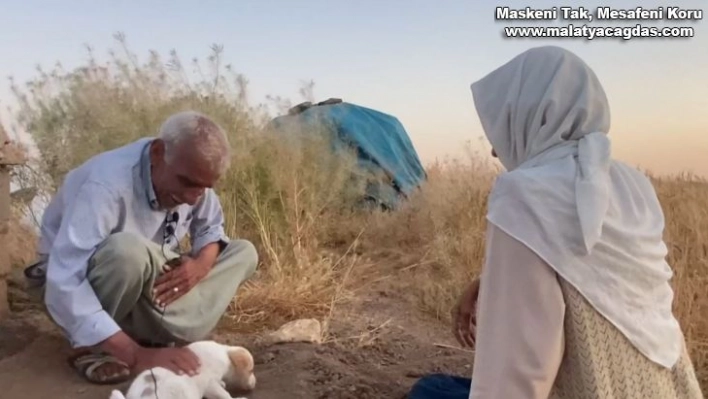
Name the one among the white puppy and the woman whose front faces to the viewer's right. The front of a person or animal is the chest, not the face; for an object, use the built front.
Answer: the white puppy

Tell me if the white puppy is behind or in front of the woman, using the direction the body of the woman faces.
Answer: in front

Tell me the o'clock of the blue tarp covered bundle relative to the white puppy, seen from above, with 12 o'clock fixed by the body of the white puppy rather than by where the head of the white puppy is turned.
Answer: The blue tarp covered bundle is roughly at 10 o'clock from the white puppy.

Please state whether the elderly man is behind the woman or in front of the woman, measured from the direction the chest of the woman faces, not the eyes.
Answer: in front

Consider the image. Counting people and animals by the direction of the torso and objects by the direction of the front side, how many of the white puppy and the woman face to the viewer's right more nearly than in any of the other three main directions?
1

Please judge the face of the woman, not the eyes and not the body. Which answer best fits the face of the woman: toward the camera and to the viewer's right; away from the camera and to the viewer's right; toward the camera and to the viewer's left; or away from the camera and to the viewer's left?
away from the camera and to the viewer's left

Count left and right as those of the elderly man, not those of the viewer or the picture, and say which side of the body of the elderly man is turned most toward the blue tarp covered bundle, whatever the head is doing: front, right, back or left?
left

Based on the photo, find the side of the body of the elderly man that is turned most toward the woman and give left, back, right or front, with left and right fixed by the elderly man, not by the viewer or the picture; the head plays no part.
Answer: front

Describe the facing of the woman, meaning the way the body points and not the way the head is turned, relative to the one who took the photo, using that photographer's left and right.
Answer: facing away from the viewer and to the left of the viewer

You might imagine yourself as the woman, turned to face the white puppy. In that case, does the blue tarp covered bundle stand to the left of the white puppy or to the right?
right

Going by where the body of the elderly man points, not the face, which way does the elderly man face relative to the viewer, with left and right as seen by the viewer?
facing the viewer and to the right of the viewer

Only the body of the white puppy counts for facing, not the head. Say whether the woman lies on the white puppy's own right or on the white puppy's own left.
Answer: on the white puppy's own right

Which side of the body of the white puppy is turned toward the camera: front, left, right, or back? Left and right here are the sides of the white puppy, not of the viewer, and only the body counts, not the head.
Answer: right
